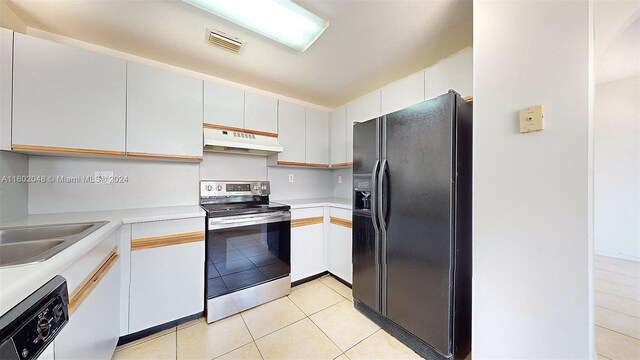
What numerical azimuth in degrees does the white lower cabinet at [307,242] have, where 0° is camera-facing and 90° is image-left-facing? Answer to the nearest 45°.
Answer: approximately 315°

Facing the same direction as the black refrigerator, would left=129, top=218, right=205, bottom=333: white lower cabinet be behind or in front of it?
in front

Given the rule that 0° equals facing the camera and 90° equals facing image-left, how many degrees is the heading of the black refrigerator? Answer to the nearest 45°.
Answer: approximately 45°

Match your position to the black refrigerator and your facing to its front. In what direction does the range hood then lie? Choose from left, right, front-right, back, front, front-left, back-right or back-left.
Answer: front-right

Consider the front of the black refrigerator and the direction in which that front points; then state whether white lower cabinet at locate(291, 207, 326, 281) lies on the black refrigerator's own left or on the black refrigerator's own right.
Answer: on the black refrigerator's own right

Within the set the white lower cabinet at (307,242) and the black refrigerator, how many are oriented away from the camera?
0

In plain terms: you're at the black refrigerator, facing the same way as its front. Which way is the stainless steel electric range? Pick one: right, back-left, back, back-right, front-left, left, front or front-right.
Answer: front-right
